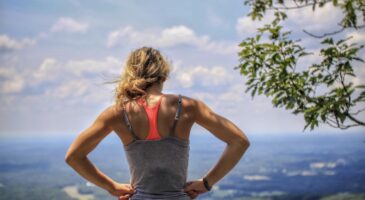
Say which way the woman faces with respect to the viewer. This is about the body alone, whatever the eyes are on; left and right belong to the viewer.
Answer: facing away from the viewer

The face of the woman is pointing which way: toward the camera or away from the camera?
away from the camera
